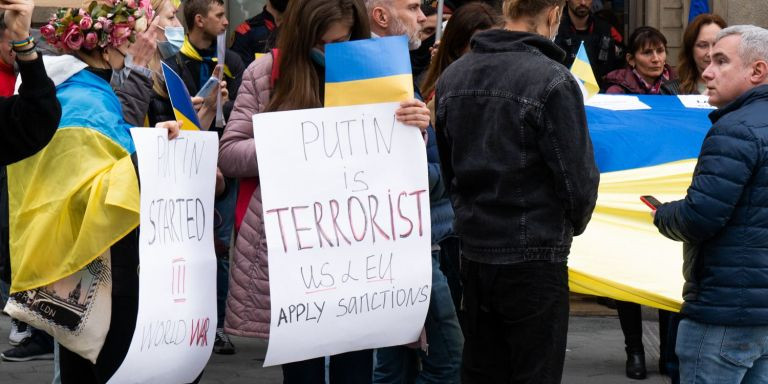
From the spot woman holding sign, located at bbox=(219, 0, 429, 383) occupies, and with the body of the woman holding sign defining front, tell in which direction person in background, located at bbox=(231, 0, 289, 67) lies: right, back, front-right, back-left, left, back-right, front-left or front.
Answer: back-left

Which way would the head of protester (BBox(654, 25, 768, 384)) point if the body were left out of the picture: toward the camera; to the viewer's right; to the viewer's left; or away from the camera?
to the viewer's left

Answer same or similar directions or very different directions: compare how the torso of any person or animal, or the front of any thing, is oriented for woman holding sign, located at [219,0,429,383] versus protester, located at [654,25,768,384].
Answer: very different directions

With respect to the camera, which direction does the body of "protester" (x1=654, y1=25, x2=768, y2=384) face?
to the viewer's left

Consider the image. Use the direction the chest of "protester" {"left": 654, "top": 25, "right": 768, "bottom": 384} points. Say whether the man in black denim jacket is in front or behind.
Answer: in front

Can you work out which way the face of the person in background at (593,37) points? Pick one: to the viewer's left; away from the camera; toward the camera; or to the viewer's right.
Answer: toward the camera

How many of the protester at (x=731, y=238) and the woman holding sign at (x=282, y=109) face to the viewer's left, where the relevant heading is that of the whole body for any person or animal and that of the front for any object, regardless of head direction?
1

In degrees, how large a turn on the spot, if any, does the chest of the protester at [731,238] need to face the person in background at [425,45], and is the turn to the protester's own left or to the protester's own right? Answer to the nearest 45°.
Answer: approximately 45° to the protester's own right

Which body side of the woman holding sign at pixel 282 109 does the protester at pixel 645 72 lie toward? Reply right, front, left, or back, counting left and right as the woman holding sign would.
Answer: left

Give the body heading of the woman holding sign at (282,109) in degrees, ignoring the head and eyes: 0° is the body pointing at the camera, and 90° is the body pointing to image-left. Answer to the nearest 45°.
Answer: approximately 315°

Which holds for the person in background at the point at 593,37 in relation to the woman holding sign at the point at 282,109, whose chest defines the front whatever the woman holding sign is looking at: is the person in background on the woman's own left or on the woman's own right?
on the woman's own left

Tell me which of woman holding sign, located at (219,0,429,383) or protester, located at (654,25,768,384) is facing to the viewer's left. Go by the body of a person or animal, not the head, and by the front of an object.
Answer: the protester
